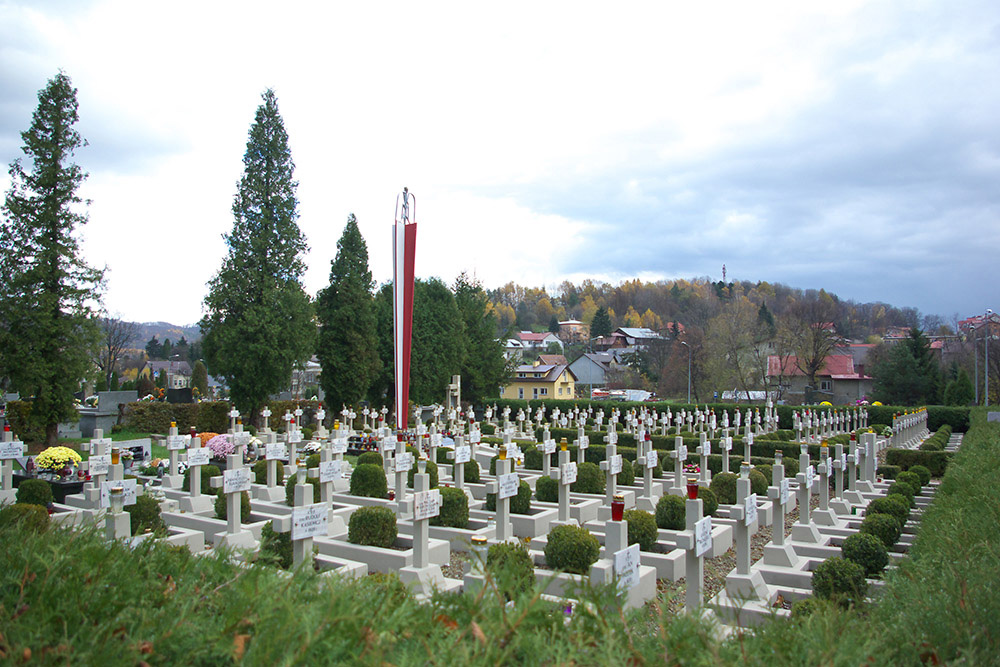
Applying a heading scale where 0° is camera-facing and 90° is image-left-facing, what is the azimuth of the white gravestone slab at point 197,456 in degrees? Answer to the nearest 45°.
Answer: approximately 0°

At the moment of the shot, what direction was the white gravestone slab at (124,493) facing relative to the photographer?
facing the viewer

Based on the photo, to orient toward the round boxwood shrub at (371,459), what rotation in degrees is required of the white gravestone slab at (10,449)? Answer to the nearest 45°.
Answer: approximately 90° to its left

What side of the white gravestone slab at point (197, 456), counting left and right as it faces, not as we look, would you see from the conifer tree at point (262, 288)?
back

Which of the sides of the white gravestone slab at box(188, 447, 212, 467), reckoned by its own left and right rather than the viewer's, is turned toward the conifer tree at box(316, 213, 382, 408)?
back

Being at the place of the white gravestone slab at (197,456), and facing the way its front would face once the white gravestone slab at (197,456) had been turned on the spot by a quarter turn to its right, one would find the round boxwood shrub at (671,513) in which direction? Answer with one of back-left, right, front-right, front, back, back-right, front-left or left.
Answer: back-left

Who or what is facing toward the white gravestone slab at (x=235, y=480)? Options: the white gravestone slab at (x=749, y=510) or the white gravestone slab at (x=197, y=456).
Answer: the white gravestone slab at (x=197, y=456)

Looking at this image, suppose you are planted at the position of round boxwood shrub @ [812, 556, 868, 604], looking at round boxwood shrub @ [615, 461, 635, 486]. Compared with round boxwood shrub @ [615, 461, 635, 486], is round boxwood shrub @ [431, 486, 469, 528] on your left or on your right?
left

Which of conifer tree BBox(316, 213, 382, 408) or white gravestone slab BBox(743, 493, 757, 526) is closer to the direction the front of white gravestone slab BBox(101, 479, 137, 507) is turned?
the white gravestone slab
